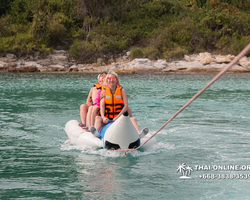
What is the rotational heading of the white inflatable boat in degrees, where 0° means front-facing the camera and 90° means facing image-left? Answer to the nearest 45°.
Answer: approximately 0°
